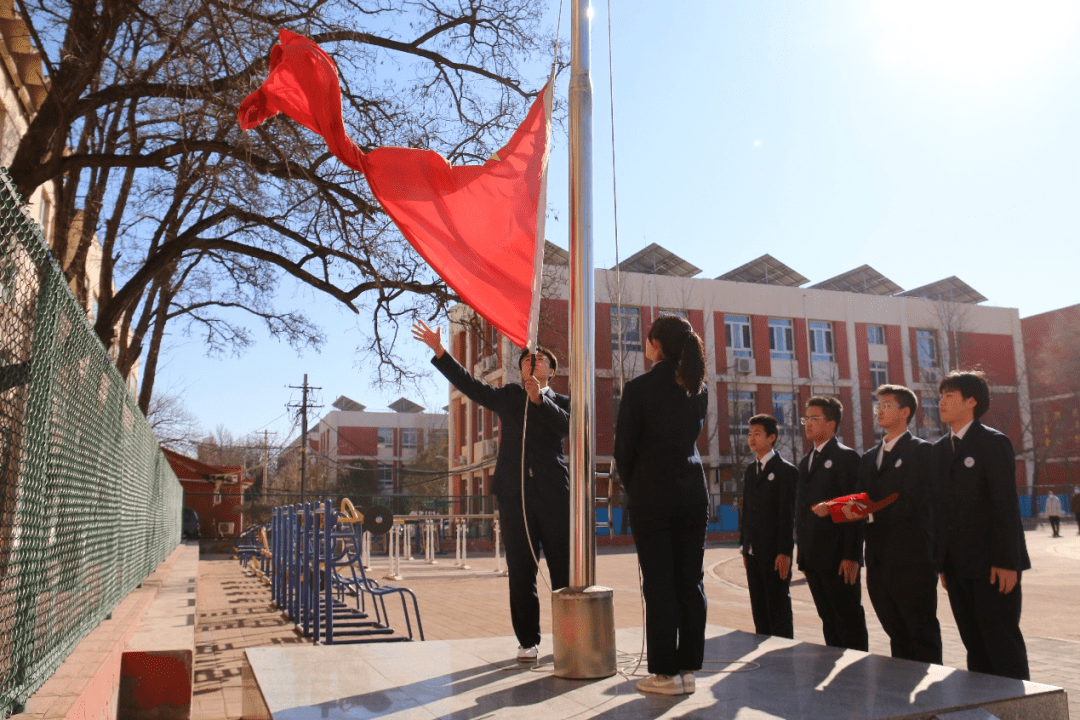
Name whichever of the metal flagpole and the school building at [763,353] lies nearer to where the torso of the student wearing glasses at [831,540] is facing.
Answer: the metal flagpole

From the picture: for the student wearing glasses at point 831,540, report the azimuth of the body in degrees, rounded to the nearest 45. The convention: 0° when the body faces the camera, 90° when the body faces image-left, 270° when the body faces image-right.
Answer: approximately 45°

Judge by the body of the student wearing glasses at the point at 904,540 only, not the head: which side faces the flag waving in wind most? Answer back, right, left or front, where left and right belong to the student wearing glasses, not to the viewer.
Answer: front

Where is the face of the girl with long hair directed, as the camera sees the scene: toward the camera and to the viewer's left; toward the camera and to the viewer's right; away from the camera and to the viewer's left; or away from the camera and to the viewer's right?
away from the camera and to the viewer's left

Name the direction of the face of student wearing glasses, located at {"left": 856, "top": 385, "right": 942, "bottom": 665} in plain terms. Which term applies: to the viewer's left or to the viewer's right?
to the viewer's left

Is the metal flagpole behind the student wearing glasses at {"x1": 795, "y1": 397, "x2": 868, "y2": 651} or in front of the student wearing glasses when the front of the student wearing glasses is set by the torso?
in front

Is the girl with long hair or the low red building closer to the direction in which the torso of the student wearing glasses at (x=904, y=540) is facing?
the girl with long hair

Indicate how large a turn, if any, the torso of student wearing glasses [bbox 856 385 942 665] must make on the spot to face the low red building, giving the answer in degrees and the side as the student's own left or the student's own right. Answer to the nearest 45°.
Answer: approximately 90° to the student's own right

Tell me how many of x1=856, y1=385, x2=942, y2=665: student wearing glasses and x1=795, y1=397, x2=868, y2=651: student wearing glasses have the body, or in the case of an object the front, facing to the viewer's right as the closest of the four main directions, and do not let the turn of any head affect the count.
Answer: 0

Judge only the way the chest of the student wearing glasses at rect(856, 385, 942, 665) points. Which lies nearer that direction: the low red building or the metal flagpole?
the metal flagpole

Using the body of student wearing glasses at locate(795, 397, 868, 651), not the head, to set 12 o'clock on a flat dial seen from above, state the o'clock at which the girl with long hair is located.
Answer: The girl with long hair is roughly at 11 o'clock from the student wearing glasses.

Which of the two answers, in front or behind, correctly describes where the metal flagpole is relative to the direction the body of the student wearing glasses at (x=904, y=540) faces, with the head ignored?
in front

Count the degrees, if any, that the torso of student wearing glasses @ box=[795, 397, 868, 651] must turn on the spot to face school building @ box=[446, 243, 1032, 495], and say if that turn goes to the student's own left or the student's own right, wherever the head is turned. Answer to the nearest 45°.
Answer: approximately 135° to the student's own right

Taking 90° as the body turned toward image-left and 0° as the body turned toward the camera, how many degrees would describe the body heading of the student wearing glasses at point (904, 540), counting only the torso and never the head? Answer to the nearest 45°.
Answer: approximately 45°
